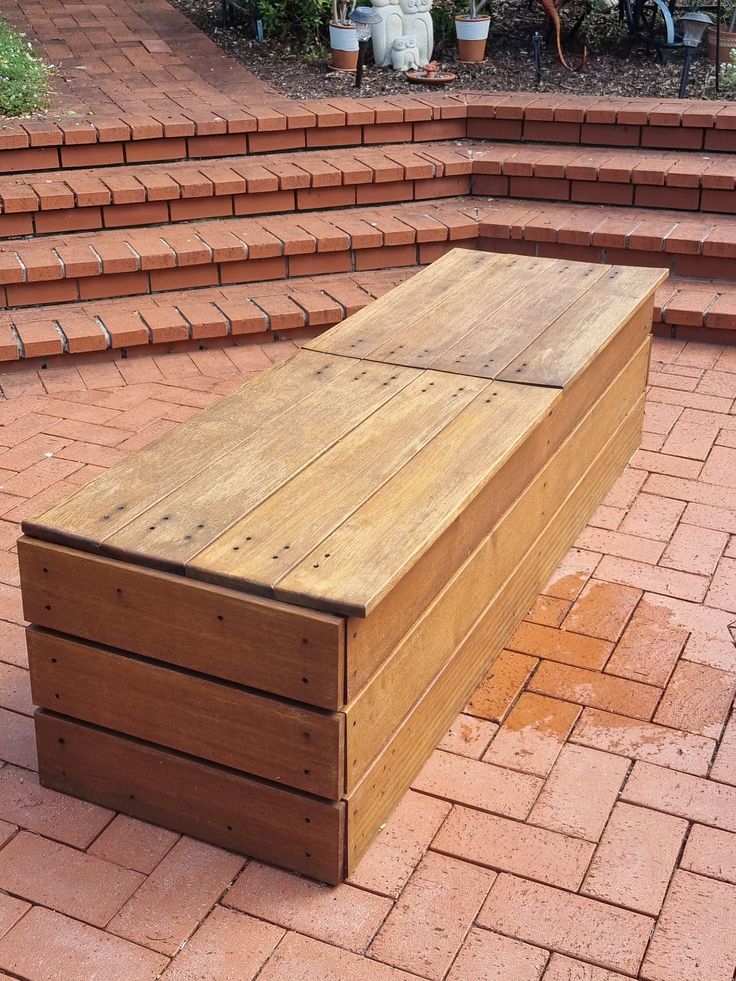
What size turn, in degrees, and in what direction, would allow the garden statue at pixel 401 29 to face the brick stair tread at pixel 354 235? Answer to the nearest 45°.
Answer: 0° — it already faces it

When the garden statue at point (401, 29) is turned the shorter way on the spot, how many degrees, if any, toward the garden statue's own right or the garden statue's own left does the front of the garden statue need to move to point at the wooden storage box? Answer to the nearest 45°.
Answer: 0° — it already faces it

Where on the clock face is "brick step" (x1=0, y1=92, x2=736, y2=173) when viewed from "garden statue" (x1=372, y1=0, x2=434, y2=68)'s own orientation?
The brick step is roughly at 12 o'clock from the garden statue.

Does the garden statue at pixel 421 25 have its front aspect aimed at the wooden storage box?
yes

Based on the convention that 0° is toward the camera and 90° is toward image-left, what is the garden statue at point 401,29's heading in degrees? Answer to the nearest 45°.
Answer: approximately 0°

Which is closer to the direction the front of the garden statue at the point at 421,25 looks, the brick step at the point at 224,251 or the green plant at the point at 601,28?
the brick step

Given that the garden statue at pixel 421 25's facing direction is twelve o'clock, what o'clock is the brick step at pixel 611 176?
The brick step is roughly at 11 o'clock from the garden statue.

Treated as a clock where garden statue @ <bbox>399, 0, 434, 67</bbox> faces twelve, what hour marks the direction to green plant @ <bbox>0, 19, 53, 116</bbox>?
The green plant is roughly at 2 o'clock from the garden statue.
